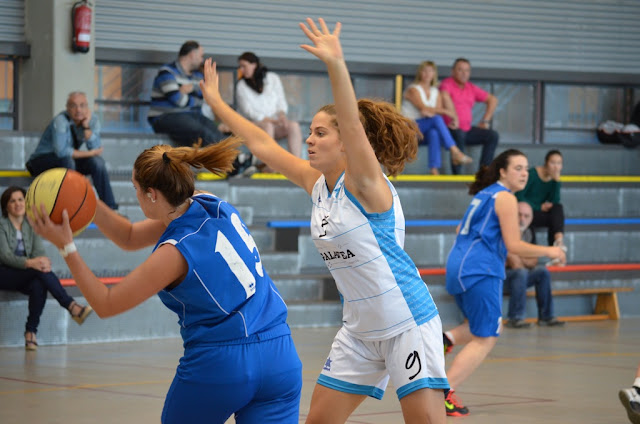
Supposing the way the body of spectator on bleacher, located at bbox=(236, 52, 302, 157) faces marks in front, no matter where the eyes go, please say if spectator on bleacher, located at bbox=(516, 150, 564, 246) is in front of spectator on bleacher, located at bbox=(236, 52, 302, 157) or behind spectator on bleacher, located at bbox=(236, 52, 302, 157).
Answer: in front

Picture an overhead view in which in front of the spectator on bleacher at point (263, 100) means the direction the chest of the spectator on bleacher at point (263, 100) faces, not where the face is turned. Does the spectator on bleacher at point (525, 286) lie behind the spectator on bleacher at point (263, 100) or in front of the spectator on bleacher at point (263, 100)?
in front

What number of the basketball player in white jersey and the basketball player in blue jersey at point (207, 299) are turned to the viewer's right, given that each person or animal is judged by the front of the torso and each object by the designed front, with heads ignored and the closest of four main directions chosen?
0

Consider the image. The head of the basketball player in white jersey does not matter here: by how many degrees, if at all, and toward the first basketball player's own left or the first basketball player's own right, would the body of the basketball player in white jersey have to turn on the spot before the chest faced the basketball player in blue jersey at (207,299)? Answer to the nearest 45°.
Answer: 0° — they already face them

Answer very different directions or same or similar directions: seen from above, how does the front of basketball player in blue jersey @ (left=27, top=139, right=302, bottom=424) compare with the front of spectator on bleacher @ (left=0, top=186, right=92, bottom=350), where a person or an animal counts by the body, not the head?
very different directions

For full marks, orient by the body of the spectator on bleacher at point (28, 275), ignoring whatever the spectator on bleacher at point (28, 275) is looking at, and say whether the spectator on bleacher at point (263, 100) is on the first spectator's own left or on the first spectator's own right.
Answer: on the first spectator's own left

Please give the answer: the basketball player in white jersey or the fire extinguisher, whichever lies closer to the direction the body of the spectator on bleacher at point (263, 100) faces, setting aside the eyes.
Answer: the basketball player in white jersey
